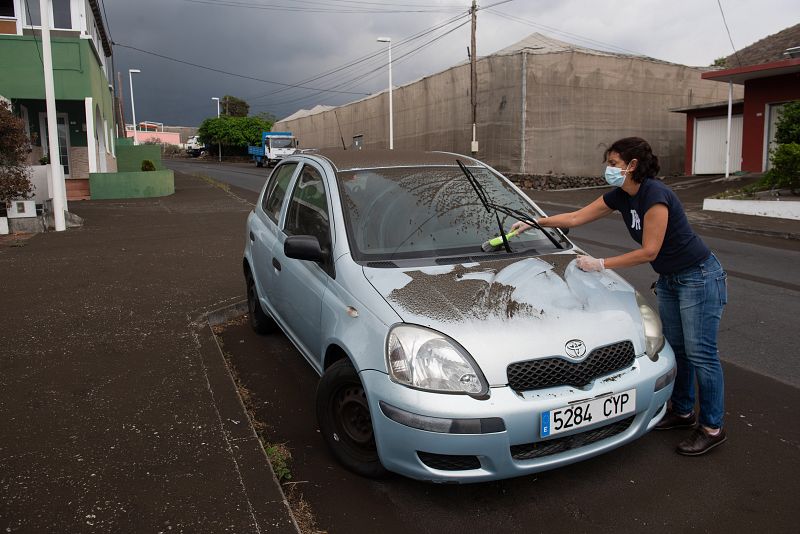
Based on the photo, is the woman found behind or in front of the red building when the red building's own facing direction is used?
in front

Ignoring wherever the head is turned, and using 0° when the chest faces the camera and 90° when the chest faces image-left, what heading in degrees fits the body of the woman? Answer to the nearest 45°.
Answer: approximately 90°

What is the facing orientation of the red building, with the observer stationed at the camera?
facing the viewer and to the left of the viewer

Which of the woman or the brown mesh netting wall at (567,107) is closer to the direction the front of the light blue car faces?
the woman

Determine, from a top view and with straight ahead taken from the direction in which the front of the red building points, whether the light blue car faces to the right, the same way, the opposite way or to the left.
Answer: to the left

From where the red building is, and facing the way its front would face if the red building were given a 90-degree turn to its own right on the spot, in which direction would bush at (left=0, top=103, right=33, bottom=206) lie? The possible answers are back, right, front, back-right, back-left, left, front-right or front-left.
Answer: left

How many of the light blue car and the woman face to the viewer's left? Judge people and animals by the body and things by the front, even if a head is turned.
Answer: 1

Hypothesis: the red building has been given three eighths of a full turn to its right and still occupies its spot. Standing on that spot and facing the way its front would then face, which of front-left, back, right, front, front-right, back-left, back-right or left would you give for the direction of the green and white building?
back-left

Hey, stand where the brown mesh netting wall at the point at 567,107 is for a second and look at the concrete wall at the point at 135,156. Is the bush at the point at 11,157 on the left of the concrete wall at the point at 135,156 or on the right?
left

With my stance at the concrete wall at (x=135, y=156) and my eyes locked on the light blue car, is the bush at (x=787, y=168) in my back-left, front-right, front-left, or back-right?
front-left

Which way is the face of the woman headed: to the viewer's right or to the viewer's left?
to the viewer's left

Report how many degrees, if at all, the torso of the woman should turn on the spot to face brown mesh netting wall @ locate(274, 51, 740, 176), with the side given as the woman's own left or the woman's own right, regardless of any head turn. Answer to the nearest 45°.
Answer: approximately 90° to the woman's own right

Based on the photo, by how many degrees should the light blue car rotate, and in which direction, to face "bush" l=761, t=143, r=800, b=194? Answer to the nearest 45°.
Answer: approximately 90° to its left

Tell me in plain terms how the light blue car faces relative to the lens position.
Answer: facing the viewer and to the right of the viewer

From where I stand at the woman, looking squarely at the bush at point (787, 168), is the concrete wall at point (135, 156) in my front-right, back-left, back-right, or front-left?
front-left

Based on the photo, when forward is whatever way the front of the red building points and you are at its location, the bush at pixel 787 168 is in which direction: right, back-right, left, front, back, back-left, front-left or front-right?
front-left

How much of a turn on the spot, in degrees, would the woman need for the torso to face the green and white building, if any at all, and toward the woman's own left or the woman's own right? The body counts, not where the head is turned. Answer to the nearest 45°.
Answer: approximately 45° to the woman's own right

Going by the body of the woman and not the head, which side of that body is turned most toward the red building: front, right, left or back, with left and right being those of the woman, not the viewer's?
right
